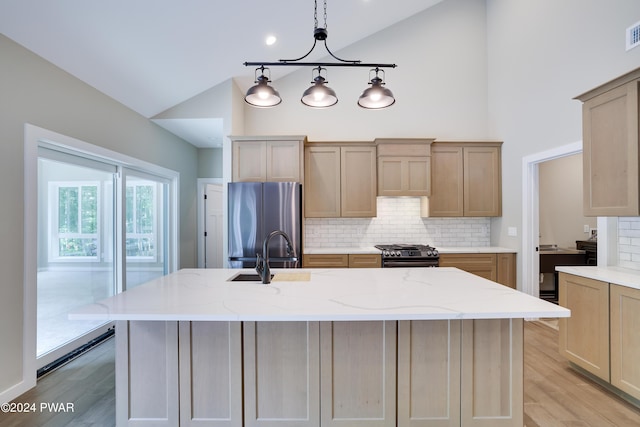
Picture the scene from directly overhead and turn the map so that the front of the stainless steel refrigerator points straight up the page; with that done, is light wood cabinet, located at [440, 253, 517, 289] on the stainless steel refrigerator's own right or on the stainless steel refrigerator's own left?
on the stainless steel refrigerator's own left

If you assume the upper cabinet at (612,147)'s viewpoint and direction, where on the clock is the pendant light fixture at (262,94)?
The pendant light fixture is roughly at 12 o'clock from the upper cabinet.

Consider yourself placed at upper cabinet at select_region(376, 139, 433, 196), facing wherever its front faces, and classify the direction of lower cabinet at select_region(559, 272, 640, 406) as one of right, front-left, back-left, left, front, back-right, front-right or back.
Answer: front-left

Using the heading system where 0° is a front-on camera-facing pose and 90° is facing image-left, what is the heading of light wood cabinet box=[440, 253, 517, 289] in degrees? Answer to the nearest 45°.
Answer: approximately 0°

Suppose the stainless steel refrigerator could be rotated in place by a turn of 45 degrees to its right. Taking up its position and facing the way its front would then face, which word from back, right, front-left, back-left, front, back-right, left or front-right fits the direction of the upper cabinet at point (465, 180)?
back-left

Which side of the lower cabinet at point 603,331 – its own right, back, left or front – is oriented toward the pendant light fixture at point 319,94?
front

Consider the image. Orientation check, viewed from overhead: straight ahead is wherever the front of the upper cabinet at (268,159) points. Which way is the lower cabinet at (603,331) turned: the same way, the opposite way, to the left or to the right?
to the right

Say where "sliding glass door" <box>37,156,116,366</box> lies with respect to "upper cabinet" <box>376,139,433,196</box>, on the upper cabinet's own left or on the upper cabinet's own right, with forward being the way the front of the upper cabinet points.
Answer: on the upper cabinet's own right

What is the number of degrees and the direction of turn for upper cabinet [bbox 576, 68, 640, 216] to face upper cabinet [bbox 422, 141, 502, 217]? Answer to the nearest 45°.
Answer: approximately 90° to its right

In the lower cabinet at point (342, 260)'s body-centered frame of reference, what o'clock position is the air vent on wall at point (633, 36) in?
The air vent on wall is roughly at 10 o'clock from the lower cabinet.

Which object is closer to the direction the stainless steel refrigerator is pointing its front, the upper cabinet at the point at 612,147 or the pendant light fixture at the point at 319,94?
the pendant light fixture
